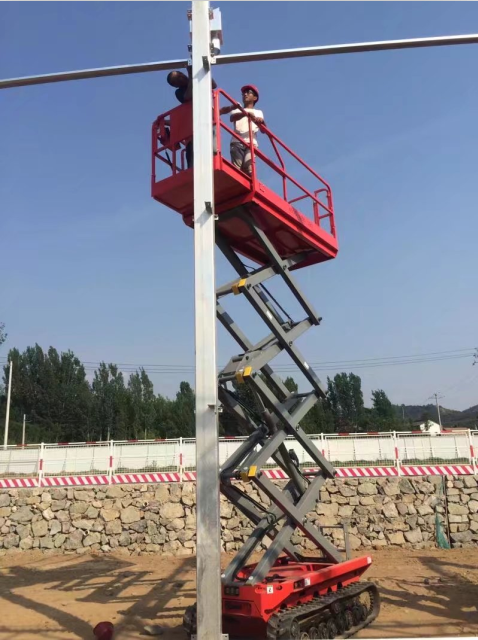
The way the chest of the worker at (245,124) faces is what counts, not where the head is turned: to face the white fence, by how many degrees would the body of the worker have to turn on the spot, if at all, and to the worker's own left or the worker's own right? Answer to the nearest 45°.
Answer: approximately 135° to the worker's own right

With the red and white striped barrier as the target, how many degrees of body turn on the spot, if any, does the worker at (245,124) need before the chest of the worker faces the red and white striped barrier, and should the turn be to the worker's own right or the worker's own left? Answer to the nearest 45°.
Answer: approximately 135° to the worker's own right

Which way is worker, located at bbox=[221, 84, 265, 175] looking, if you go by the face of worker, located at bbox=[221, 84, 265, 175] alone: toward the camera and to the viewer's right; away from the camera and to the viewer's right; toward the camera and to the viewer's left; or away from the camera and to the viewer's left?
toward the camera and to the viewer's left

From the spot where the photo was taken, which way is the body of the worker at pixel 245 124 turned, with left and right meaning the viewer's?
facing the viewer and to the left of the viewer
